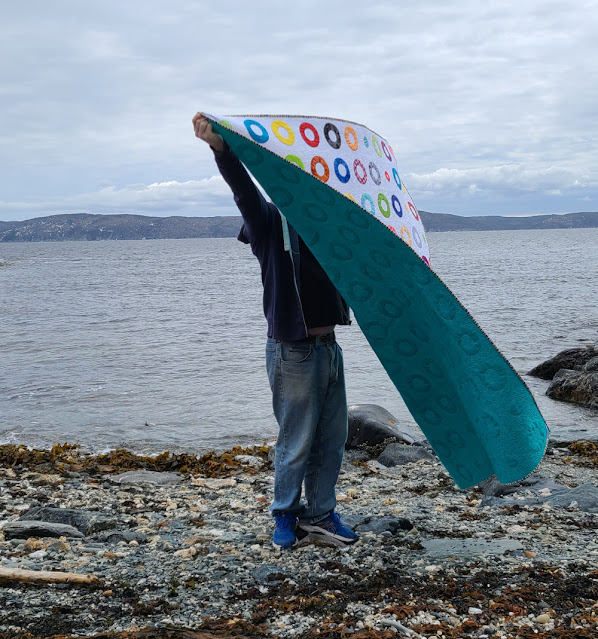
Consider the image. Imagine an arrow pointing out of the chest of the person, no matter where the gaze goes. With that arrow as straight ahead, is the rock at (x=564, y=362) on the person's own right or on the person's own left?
on the person's own left

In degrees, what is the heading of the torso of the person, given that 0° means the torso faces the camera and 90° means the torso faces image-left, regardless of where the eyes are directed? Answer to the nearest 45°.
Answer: approximately 315°

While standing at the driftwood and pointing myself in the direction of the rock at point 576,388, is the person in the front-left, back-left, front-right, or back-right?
front-right

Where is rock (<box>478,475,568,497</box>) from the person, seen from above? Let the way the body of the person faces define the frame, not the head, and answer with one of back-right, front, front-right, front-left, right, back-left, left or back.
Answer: left

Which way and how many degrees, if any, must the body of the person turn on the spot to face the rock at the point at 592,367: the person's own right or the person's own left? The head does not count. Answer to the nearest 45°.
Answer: approximately 90° to the person's own left

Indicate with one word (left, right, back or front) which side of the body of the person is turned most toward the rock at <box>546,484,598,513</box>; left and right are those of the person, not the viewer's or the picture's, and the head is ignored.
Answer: left

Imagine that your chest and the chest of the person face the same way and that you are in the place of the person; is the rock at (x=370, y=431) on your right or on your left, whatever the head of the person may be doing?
on your left

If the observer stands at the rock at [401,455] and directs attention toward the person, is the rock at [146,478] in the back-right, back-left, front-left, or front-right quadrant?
front-right
